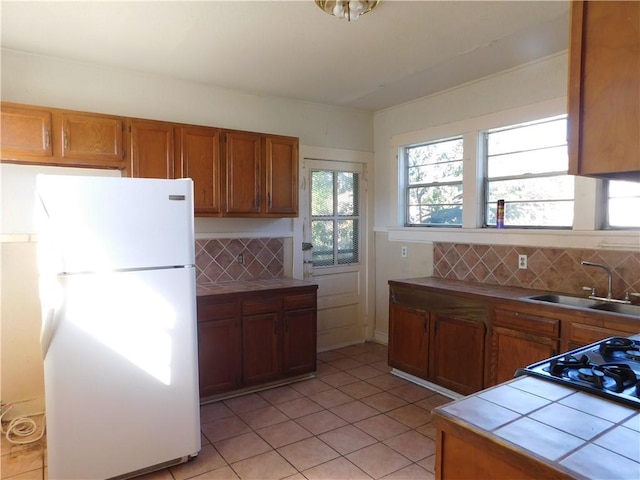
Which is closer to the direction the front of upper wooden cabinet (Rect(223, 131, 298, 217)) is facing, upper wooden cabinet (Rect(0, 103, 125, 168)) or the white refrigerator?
the white refrigerator

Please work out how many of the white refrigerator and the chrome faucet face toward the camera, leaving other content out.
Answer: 1

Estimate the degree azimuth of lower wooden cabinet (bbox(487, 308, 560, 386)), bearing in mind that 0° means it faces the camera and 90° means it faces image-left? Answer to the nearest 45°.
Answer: approximately 45°

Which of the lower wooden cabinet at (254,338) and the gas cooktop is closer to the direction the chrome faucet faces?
the lower wooden cabinet

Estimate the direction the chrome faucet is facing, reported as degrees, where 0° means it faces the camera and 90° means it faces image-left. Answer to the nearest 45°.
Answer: approximately 90°

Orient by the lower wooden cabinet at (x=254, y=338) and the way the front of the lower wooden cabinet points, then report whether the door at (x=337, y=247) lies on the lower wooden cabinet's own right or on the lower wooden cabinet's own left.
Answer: on the lower wooden cabinet's own left
